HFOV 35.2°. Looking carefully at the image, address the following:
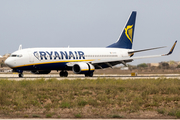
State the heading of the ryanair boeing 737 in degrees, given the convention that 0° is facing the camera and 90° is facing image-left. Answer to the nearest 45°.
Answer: approximately 45°
